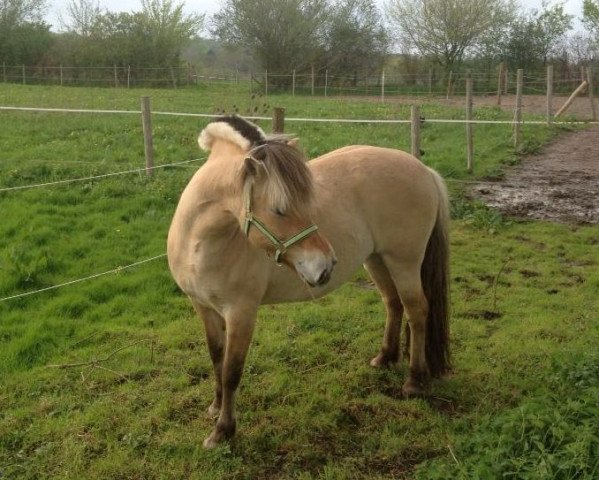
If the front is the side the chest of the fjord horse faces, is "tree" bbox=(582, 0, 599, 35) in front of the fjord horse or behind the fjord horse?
behind

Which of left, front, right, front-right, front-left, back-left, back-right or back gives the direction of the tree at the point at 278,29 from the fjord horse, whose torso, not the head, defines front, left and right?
back-right

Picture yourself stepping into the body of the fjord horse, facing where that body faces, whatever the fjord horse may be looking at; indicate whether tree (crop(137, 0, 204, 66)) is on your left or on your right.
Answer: on your right

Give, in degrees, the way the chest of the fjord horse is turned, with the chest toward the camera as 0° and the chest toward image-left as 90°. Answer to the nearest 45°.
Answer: approximately 45°

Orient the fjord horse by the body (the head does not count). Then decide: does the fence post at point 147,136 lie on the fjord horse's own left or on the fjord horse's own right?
on the fjord horse's own right
